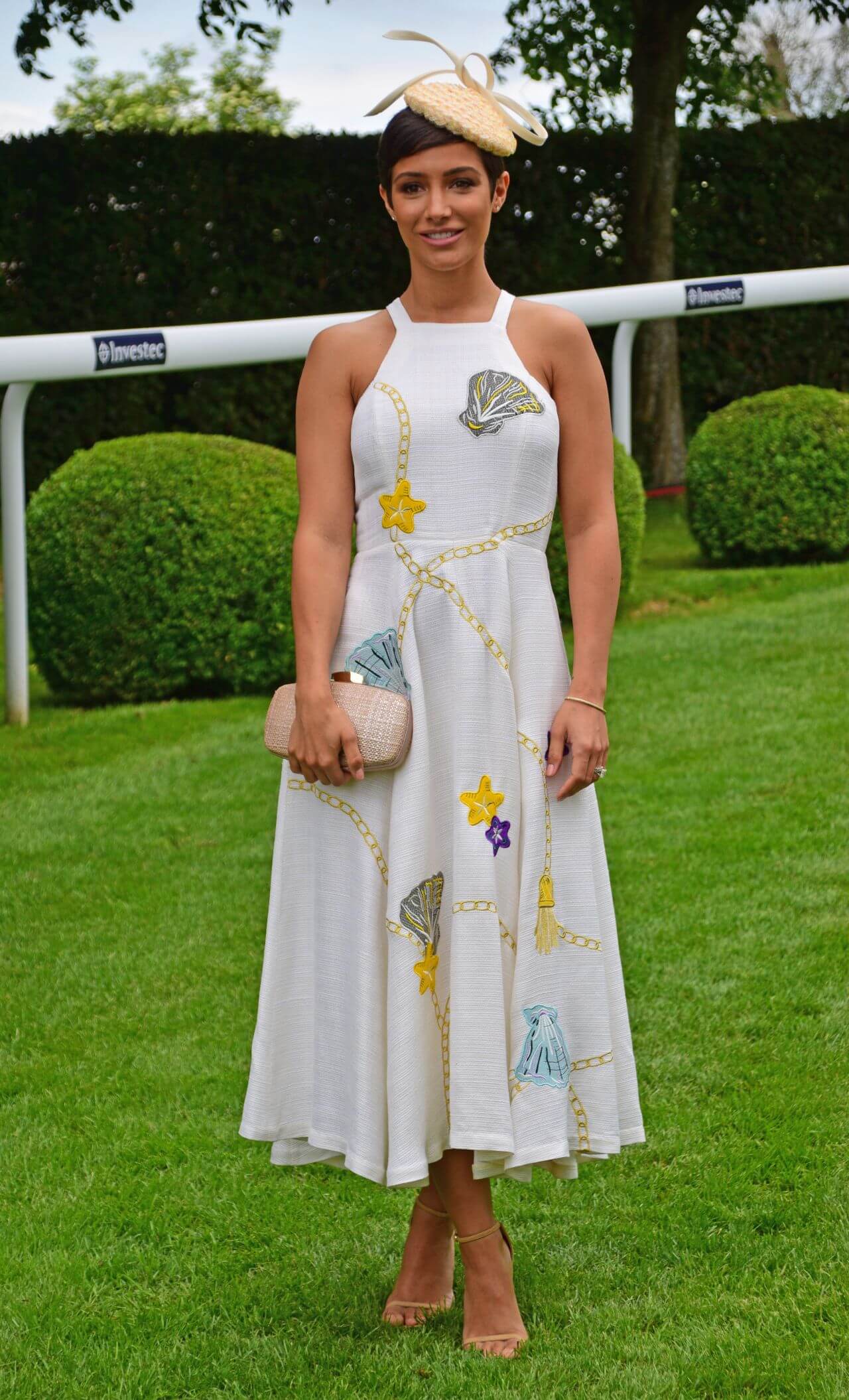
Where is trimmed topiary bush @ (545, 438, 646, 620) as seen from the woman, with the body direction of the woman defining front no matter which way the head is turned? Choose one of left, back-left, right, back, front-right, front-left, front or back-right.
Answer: back

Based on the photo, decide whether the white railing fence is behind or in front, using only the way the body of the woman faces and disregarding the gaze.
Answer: behind

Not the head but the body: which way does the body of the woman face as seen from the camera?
toward the camera

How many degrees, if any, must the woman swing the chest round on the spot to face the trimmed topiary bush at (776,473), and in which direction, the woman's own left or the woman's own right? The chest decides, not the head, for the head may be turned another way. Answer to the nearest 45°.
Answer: approximately 180°

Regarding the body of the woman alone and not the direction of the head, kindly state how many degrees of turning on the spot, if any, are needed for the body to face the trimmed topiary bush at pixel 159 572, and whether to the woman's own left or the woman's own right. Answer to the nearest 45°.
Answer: approximately 180°

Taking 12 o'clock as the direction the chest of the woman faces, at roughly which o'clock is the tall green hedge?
The tall green hedge is roughly at 6 o'clock from the woman.
